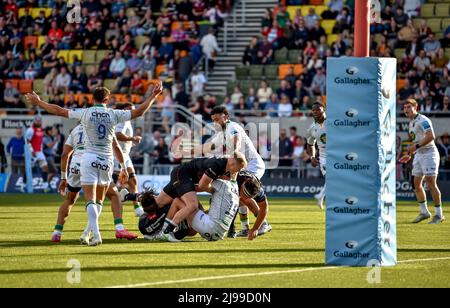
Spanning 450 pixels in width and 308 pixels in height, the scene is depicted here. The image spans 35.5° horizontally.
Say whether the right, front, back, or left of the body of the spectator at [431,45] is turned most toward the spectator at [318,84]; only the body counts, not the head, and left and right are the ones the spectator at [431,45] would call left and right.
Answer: right

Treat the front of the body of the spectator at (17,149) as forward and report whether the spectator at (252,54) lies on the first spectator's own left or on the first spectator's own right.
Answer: on the first spectator's own left

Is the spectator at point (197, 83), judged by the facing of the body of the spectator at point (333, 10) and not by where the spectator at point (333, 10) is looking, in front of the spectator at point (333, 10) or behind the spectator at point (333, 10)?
in front

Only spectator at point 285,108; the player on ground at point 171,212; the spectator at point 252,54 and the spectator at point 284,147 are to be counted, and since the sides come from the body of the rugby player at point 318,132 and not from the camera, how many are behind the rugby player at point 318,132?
3

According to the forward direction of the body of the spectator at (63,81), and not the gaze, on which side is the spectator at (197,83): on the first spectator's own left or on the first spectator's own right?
on the first spectator's own left

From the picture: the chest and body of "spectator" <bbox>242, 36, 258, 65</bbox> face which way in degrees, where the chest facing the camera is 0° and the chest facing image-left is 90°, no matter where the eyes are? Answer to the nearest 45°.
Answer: approximately 45°

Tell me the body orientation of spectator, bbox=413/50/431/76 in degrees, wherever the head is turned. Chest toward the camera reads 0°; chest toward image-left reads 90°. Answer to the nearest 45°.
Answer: approximately 0°

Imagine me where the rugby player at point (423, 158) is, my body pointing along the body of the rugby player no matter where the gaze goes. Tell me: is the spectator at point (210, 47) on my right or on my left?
on my right

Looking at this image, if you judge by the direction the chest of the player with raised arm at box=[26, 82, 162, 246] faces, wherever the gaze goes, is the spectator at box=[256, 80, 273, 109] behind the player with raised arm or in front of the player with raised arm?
in front

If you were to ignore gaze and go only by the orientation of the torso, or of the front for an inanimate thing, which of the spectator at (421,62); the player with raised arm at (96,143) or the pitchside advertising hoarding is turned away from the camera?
the player with raised arm

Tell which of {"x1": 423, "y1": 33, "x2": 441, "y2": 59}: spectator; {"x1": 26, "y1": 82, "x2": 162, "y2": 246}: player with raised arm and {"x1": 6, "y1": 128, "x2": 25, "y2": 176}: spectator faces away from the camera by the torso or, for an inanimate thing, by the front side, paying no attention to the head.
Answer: the player with raised arm

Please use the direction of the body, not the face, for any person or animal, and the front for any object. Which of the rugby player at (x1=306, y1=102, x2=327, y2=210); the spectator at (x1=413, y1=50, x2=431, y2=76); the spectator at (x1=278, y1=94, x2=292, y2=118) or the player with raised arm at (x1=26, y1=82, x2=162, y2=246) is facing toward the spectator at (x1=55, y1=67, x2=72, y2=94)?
the player with raised arm

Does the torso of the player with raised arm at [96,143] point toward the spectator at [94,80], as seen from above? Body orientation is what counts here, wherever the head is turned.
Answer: yes
